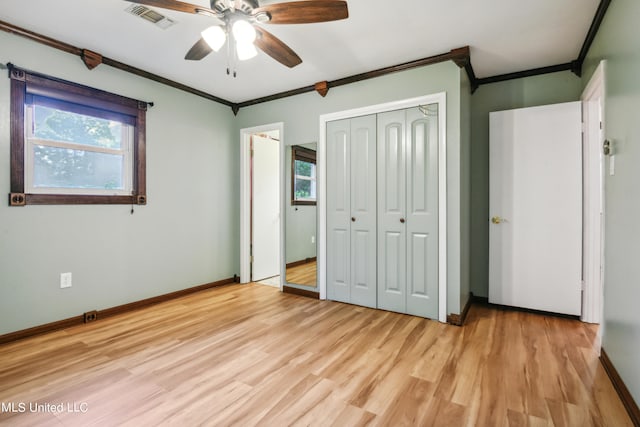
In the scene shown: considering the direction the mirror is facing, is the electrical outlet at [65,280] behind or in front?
in front

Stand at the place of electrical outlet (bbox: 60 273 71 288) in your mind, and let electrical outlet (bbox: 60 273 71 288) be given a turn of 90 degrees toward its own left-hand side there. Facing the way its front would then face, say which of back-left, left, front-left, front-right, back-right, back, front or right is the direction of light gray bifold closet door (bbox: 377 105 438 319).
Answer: front-right

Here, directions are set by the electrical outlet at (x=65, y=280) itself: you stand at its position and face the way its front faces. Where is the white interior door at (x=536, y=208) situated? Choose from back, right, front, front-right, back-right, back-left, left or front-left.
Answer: front-left

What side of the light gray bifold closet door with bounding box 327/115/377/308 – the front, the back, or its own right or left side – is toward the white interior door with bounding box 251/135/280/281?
right

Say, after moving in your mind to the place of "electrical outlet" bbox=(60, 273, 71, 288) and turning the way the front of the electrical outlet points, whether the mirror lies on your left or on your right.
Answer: on your left

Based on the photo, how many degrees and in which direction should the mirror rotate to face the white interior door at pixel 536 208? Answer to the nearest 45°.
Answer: approximately 135° to its left

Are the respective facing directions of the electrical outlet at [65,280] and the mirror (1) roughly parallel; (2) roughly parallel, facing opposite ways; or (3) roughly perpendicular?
roughly perpendicular

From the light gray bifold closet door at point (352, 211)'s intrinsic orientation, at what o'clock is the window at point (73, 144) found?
The window is roughly at 1 o'clock from the light gray bifold closet door.

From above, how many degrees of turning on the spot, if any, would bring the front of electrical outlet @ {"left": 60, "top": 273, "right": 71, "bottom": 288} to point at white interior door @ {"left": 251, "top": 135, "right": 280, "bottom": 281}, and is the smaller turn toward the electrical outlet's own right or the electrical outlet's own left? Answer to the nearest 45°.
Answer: approximately 90° to the electrical outlet's own left

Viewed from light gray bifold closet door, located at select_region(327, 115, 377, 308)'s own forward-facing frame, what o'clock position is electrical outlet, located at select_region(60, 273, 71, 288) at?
The electrical outlet is roughly at 1 o'clock from the light gray bifold closet door.
